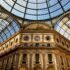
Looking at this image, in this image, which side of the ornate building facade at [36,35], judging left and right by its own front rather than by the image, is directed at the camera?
front
